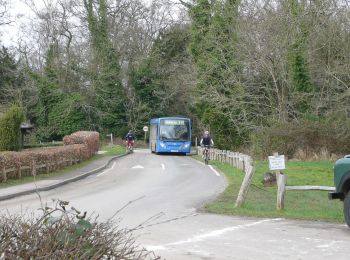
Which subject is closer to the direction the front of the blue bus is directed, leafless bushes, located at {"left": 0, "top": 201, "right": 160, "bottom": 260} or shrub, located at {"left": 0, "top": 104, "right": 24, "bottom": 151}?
the leafless bushes

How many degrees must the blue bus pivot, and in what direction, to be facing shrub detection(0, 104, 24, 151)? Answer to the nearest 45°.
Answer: approximately 45° to its right

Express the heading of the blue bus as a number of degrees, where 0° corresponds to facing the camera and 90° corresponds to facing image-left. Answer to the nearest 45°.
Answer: approximately 0°

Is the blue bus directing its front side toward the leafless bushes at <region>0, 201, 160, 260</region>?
yes
